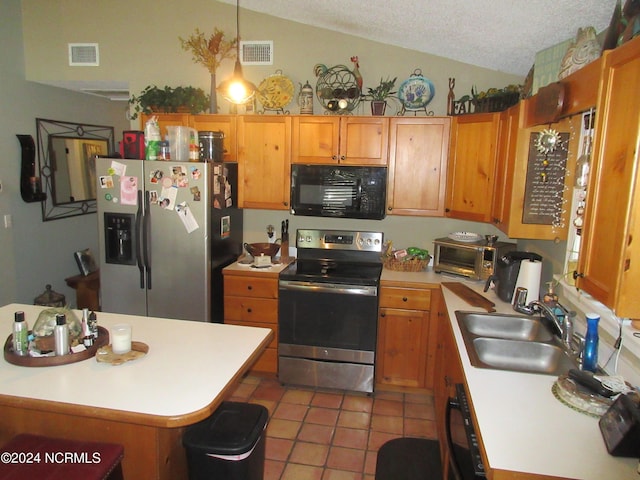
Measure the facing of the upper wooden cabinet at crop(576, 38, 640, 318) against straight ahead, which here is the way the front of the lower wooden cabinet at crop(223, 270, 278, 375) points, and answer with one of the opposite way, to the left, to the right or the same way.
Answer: to the right

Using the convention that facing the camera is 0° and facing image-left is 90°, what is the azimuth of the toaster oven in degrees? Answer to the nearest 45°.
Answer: approximately 45°

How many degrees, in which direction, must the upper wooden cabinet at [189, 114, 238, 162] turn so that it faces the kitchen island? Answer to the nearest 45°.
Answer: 0° — it already faces it

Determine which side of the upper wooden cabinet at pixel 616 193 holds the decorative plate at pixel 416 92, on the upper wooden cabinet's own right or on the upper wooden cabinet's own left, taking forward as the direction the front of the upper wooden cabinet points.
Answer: on the upper wooden cabinet's own right

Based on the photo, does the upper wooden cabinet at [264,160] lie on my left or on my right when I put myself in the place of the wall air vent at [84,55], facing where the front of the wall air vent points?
on my left

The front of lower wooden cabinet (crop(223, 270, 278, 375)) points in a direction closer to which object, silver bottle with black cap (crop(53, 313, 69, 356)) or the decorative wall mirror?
the silver bottle with black cap

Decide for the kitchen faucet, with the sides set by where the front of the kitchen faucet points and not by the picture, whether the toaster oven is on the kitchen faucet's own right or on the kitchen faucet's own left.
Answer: on the kitchen faucet's own right

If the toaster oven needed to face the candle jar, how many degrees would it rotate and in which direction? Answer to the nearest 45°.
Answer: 0° — it already faces it

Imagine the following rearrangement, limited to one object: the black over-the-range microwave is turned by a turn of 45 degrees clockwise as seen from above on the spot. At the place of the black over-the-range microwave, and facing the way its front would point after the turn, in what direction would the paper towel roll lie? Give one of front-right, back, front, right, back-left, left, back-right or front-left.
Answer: left

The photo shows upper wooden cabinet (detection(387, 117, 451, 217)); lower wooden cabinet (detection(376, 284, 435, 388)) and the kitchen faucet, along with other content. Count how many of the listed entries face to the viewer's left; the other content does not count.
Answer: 1
